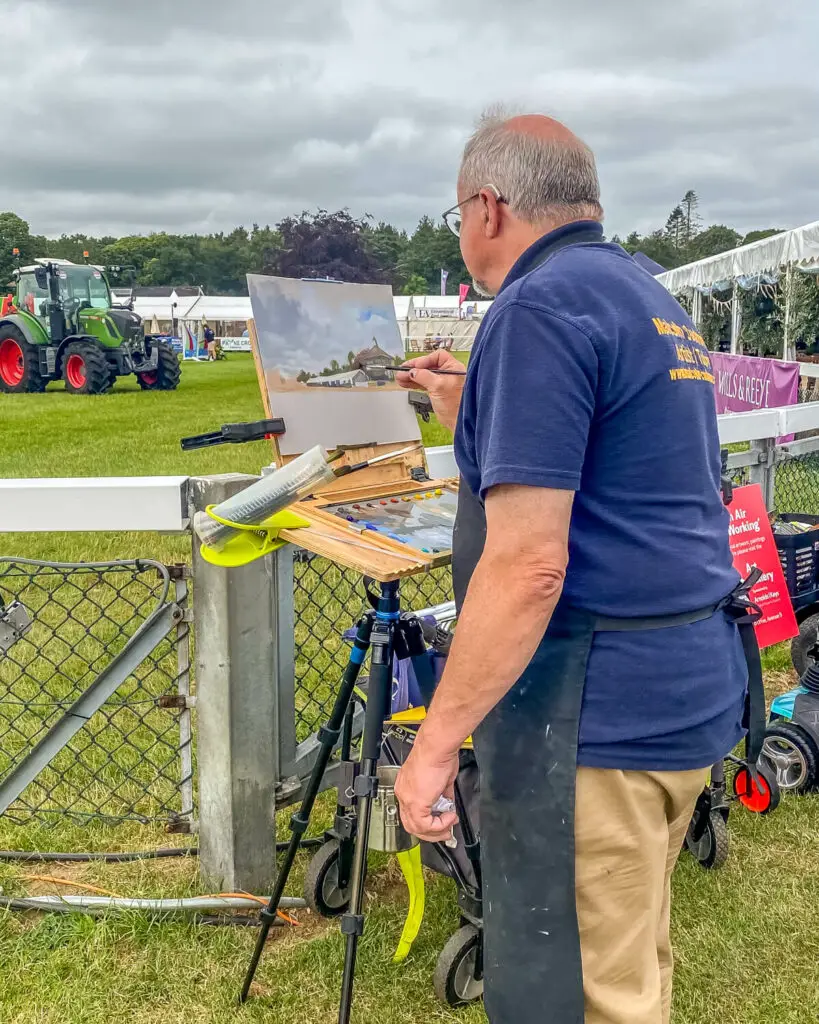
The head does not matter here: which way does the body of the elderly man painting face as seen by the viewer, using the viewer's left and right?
facing away from the viewer and to the left of the viewer

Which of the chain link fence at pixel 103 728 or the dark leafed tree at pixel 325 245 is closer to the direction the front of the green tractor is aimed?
the chain link fence

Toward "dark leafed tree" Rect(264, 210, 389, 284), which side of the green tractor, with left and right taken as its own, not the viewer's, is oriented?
left

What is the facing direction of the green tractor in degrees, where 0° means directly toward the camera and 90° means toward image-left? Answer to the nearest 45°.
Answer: approximately 315°

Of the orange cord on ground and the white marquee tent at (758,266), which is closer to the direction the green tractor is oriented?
the white marquee tent

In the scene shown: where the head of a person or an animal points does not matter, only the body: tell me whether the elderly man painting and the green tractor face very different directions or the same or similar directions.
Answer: very different directions
